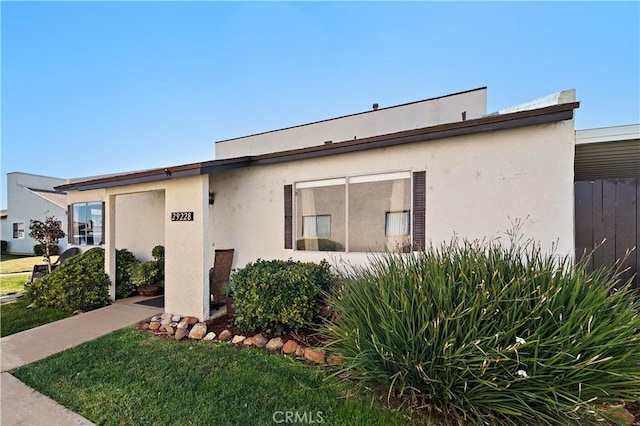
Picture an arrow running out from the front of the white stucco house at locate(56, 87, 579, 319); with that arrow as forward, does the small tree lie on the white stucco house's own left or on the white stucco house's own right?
on the white stucco house's own right

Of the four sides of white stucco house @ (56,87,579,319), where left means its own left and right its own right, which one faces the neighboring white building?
right

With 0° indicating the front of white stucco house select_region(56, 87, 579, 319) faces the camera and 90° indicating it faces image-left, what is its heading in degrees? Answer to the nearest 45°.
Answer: approximately 45°

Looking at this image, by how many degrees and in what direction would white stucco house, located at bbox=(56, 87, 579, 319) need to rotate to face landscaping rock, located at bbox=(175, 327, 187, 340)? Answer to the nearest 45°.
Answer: approximately 45° to its right

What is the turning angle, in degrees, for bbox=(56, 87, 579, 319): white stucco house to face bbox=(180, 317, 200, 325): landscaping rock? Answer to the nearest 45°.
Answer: approximately 45° to its right

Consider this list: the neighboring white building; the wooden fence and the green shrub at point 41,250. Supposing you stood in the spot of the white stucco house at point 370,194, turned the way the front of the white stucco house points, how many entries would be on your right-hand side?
2

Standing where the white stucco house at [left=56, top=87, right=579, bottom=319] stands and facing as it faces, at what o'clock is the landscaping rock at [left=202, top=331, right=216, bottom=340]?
The landscaping rock is roughly at 1 o'clock from the white stucco house.

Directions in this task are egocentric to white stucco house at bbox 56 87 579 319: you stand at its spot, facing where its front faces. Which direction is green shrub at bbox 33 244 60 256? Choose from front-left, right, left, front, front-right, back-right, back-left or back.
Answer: right

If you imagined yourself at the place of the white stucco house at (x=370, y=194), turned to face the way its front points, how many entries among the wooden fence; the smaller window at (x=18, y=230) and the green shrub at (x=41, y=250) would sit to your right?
2
